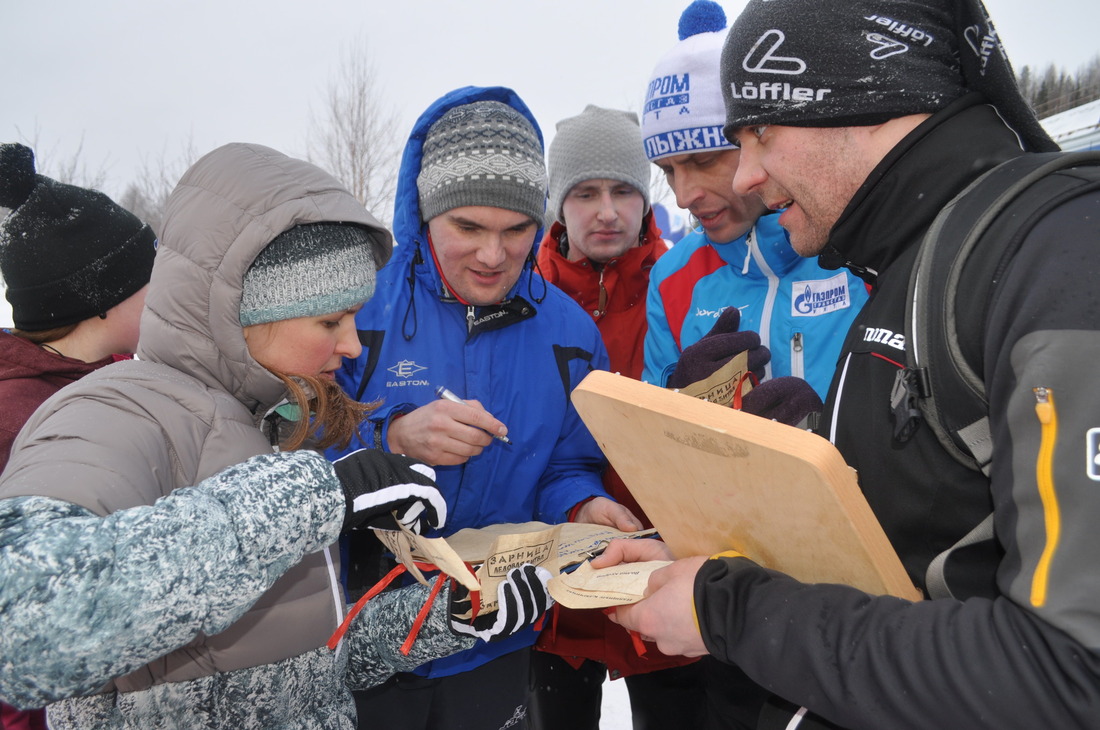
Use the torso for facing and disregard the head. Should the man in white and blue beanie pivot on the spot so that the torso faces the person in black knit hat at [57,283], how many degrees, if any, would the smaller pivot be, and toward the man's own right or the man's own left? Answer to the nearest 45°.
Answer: approximately 45° to the man's own right

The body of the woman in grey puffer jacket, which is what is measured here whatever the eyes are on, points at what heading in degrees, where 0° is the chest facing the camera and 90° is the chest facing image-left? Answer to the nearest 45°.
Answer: approximately 270°

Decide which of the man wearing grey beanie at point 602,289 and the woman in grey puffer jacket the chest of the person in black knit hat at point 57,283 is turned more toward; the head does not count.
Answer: the man wearing grey beanie

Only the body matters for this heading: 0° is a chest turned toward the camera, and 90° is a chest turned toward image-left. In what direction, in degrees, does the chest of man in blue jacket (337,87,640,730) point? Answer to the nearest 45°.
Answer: approximately 0°

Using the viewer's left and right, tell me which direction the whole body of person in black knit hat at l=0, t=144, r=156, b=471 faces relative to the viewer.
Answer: facing away from the viewer and to the right of the viewer

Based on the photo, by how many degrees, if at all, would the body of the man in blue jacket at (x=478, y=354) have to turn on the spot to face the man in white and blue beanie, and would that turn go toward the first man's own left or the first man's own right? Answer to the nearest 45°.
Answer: approximately 90° to the first man's own left

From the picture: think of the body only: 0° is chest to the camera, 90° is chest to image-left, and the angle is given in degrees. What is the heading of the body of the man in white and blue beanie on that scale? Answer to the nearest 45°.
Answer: approximately 45°

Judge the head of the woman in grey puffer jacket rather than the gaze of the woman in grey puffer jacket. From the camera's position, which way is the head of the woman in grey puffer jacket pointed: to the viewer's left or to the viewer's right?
to the viewer's right

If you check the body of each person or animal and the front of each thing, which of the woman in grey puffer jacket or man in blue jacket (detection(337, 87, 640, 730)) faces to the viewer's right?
the woman in grey puffer jacket

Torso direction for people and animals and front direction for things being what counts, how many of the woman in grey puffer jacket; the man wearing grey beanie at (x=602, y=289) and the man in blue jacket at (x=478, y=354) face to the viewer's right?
1
